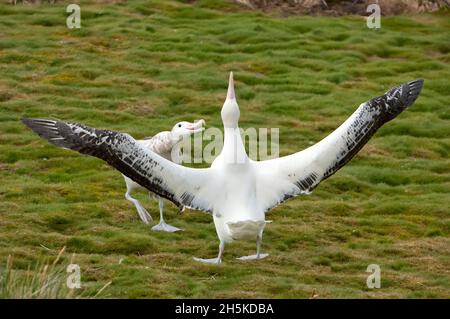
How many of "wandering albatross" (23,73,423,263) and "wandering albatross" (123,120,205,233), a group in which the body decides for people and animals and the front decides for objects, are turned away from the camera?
1

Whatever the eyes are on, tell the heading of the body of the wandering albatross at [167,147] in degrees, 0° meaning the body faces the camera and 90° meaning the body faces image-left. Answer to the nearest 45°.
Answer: approximately 270°

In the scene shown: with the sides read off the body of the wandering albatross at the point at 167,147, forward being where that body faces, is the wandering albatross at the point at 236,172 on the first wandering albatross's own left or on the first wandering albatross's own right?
on the first wandering albatross's own right

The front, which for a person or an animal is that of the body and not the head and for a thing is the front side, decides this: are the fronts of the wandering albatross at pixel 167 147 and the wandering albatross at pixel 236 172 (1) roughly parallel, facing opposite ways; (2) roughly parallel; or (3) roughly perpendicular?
roughly perpendicular

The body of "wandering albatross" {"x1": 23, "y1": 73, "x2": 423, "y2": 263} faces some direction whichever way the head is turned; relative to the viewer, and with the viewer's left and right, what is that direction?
facing away from the viewer
